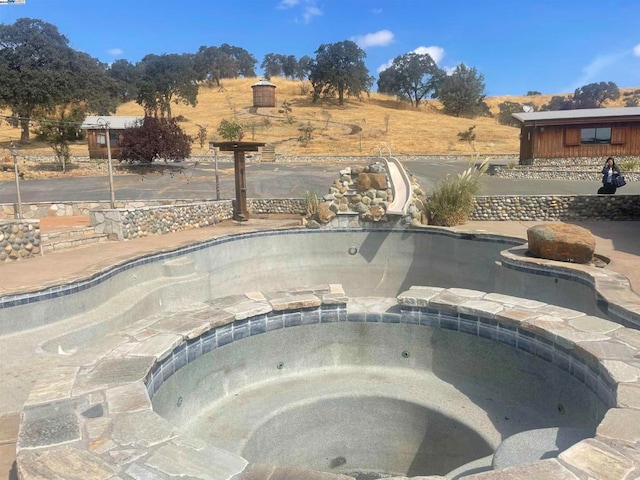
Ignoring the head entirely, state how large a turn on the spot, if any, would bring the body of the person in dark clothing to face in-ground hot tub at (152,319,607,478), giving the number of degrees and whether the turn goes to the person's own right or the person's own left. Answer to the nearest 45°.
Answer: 0° — they already face it

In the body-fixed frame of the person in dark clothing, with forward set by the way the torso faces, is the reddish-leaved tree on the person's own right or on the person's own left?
on the person's own right

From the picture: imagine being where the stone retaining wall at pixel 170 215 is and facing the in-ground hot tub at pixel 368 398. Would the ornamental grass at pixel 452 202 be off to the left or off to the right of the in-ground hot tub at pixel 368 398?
left

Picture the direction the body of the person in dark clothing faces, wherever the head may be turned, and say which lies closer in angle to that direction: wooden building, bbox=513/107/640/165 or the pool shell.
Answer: the pool shell

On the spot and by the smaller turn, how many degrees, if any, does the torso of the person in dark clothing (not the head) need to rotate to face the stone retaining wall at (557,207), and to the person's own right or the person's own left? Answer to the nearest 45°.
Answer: approximately 45° to the person's own right

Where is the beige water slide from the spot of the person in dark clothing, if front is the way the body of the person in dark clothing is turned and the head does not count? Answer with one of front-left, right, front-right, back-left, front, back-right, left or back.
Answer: front-right

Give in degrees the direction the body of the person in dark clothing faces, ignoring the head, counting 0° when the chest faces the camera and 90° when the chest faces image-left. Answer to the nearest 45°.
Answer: approximately 0°

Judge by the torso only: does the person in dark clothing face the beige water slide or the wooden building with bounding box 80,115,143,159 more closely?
the beige water slide

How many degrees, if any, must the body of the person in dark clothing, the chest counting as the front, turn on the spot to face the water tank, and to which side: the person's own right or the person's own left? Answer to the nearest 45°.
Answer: approximately 135° to the person's own right

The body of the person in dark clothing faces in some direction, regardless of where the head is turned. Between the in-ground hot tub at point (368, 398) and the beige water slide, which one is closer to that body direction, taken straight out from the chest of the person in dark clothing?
the in-ground hot tub

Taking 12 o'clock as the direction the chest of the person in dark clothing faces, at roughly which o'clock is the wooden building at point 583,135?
The wooden building is roughly at 6 o'clock from the person in dark clothing.
